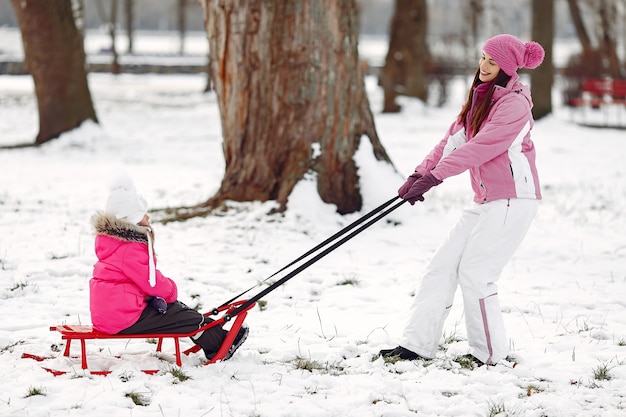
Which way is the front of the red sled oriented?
to the viewer's right

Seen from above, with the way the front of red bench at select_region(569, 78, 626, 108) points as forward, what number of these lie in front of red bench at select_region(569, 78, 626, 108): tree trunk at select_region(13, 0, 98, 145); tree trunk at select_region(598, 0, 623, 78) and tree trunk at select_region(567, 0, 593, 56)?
1

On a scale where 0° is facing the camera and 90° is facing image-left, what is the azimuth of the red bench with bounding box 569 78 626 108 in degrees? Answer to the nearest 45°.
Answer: approximately 45°

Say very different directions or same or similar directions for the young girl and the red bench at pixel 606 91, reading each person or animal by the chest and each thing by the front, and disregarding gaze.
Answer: very different directions

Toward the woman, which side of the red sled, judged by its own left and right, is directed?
front

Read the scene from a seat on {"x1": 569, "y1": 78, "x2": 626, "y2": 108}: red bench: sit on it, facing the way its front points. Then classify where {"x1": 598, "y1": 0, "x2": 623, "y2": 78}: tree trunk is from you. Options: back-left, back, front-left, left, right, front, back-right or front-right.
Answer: back-right

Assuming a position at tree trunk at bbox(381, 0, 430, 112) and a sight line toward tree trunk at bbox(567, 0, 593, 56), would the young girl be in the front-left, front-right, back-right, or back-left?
back-right

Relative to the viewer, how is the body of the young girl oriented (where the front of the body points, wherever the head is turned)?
to the viewer's right

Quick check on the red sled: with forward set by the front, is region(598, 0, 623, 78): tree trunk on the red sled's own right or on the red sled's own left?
on the red sled's own left
